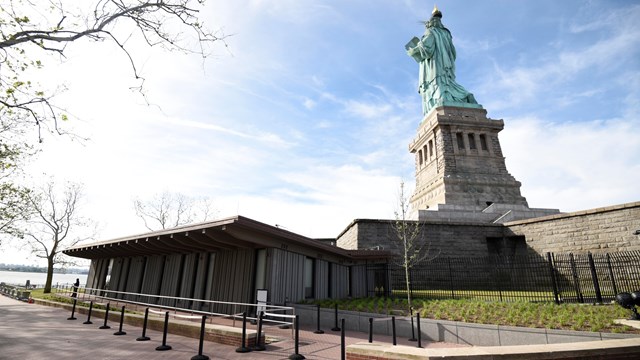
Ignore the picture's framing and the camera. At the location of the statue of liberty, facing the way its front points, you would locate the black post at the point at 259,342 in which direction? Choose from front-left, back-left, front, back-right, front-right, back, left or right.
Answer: back-left

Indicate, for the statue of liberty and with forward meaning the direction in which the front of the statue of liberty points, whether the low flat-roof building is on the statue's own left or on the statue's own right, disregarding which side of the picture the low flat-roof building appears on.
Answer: on the statue's own left

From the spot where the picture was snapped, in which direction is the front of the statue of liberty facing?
facing away from the viewer and to the left of the viewer

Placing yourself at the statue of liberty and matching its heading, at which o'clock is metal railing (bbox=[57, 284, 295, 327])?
The metal railing is roughly at 8 o'clock from the statue of liberty.
